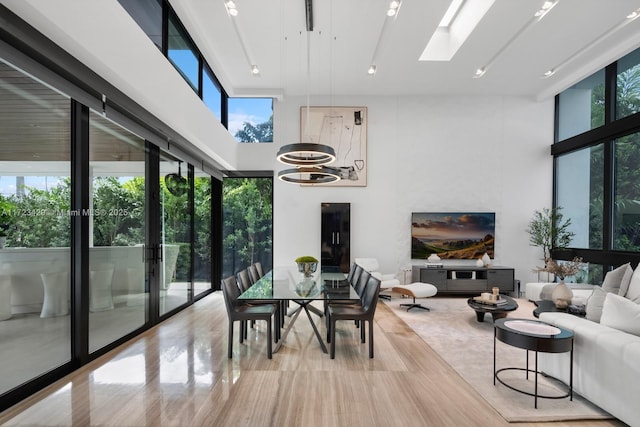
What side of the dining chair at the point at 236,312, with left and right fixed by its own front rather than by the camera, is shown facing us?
right

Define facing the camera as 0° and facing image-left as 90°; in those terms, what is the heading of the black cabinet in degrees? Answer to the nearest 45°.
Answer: approximately 0°

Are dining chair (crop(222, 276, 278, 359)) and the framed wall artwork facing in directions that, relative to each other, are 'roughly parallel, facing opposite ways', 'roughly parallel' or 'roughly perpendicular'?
roughly perpendicular

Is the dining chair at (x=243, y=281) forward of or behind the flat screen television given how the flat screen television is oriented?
forward

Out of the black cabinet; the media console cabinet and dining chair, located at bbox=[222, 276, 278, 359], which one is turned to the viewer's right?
the dining chair

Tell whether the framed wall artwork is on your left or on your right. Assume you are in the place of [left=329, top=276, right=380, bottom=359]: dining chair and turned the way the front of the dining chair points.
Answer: on your right

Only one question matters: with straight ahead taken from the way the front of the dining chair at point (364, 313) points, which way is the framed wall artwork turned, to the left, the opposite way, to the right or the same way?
to the left

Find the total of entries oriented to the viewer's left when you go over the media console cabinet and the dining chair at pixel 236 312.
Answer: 0

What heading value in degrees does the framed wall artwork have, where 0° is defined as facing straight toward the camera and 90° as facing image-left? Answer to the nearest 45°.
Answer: approximately 0°

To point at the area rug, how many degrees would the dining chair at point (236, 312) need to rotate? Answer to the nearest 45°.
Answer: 0° — it already faces it

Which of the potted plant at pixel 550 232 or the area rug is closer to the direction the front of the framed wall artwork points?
the area rug

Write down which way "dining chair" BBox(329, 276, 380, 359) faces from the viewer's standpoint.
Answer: facing to the left of the viewer
